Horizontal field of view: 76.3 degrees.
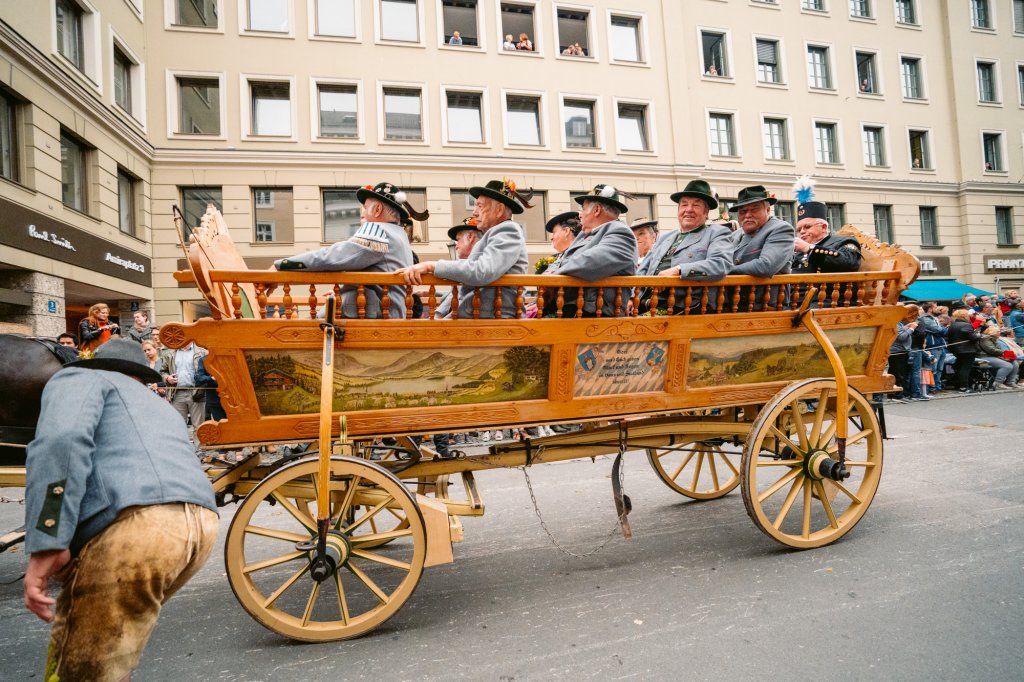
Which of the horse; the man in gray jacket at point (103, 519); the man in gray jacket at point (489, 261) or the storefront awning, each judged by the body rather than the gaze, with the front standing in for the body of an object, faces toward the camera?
the storefront awning

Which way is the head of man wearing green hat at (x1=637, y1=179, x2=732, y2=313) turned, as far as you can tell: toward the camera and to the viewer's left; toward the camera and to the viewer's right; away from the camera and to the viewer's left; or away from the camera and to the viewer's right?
toward the camera and to the viewer's left

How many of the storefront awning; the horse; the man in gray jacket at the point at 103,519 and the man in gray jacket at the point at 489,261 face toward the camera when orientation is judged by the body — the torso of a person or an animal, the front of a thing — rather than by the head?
1

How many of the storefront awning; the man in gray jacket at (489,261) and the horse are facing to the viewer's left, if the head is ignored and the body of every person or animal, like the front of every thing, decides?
2

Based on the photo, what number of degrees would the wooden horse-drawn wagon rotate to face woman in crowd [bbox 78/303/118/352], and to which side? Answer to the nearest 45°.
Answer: approximately 90° to its right

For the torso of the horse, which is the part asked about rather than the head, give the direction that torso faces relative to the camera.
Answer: to the viewer's left

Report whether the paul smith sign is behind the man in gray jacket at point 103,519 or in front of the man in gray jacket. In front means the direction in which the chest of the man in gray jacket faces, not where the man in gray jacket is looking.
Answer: in front

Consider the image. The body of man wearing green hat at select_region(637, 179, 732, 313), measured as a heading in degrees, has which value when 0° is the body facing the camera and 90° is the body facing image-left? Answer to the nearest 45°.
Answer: approximately 45°

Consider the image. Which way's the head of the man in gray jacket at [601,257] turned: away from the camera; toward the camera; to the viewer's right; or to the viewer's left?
to the viewer's left

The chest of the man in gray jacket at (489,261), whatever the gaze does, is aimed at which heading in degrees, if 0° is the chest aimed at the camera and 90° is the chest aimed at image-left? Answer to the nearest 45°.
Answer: approximately 90°

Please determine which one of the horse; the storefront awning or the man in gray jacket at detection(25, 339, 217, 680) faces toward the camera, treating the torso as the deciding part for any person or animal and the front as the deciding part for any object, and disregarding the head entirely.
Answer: the storefront awning

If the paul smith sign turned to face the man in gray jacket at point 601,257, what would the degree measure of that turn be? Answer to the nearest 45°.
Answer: approximately 45° to its right

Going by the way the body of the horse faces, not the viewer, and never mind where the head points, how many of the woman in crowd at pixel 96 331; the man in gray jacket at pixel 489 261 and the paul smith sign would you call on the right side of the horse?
2

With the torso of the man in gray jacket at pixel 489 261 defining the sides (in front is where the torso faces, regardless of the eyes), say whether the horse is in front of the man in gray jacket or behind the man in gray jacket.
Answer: in front

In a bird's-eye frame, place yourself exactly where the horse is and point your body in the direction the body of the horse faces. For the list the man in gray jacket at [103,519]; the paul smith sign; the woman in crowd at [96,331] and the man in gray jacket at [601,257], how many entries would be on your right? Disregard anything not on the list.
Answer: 2

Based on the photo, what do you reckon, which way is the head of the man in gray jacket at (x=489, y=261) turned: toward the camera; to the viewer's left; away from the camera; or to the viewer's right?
to the viewer's left
